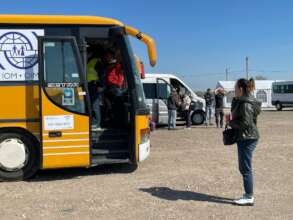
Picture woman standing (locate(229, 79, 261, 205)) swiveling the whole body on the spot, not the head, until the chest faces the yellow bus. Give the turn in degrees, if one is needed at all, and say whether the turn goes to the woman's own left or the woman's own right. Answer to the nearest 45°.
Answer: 0° — they already face it

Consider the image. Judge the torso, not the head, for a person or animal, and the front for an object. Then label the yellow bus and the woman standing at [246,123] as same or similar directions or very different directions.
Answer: very different directions

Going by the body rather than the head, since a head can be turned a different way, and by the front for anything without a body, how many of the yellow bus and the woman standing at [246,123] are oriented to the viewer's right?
1

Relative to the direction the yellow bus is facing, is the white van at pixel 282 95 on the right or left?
on its left

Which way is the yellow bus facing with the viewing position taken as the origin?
facing to the right of the viewer
